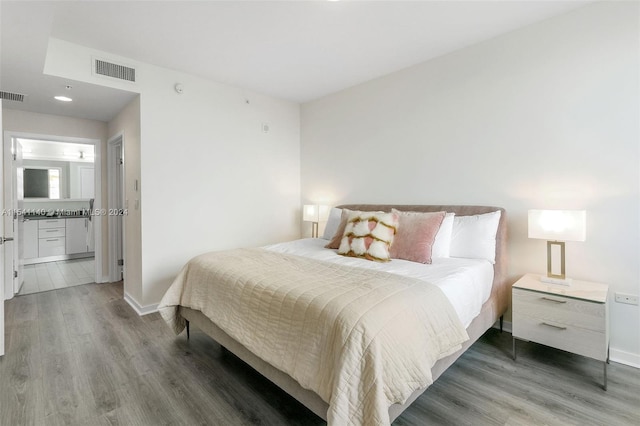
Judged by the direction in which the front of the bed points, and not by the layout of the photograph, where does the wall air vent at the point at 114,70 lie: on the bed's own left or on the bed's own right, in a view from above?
on the bed's own right

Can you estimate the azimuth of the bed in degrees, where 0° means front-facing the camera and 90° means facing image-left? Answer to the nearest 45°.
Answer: approximately 45°

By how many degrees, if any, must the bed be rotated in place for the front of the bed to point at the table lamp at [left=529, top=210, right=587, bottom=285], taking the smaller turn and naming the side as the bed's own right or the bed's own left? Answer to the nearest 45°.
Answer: approximately 135° to the bed's own left

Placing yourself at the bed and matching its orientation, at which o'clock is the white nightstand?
The white nightstand is roughly at 7 o'clock from the bed.
